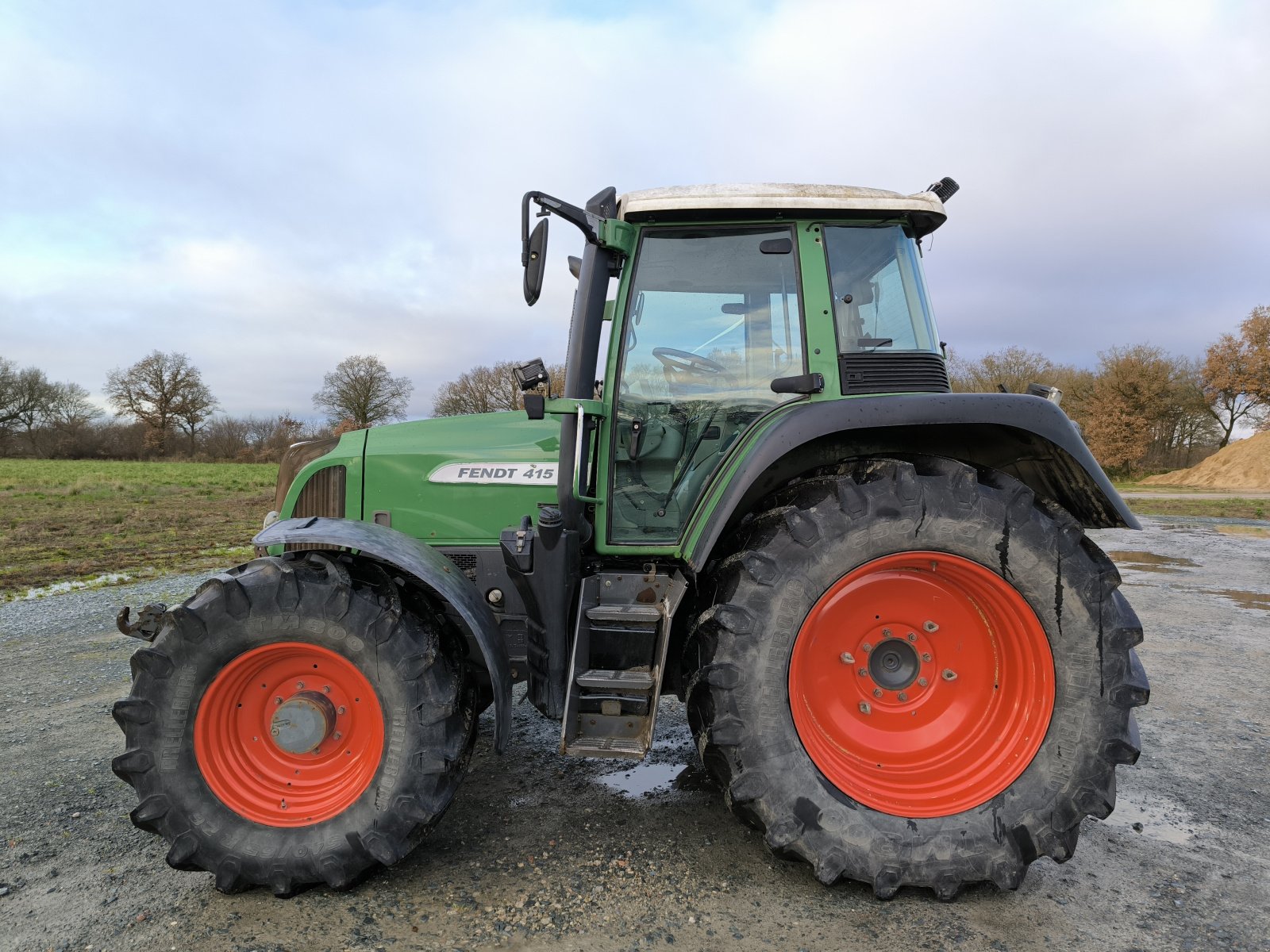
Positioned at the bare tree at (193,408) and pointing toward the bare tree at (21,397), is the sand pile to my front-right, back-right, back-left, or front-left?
back-left

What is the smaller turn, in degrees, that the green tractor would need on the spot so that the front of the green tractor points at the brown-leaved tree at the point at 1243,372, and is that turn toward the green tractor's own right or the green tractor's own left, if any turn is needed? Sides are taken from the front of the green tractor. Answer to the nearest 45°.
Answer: approximately 135° to the green tractor's own right

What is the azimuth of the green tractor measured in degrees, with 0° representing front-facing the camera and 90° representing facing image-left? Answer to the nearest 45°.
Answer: approximately 90°

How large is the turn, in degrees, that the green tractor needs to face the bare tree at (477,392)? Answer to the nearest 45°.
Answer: approximately 90° to its right

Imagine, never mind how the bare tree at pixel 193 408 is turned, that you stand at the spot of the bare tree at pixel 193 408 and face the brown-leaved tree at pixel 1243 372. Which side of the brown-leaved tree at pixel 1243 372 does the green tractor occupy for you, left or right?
right

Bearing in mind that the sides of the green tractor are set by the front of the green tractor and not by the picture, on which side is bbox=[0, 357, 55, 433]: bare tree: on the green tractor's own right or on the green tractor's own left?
on the green tractor's own right

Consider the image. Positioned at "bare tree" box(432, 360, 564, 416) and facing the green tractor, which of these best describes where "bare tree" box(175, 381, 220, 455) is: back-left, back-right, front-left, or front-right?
back-right

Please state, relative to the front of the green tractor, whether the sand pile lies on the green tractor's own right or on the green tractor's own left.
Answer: on the green tractor's own right
